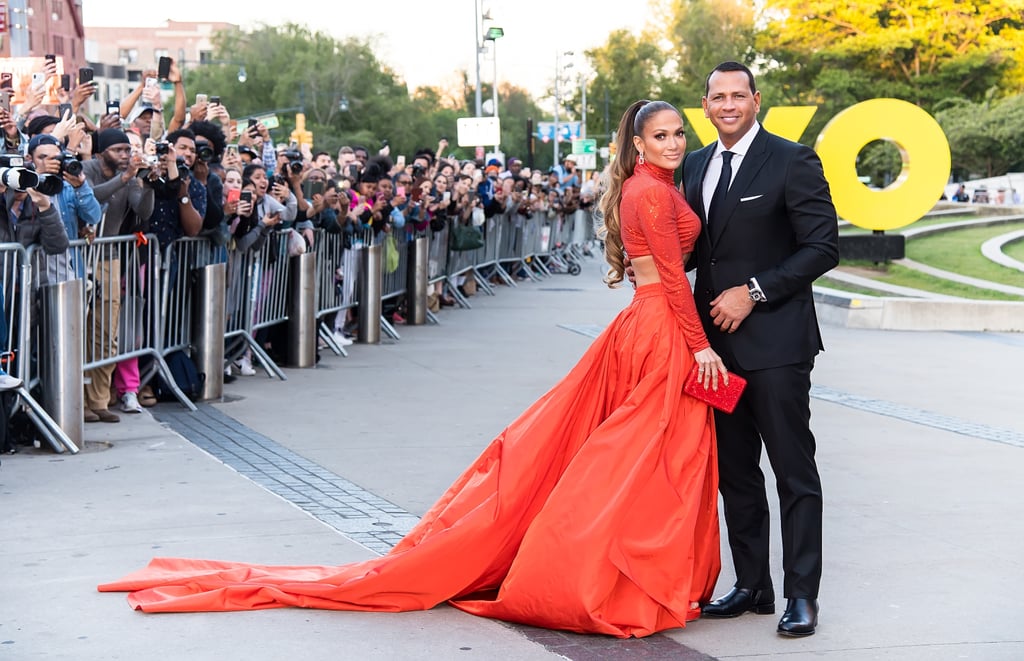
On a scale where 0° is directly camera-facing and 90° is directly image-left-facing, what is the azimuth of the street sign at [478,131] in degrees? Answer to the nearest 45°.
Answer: approximately 0°

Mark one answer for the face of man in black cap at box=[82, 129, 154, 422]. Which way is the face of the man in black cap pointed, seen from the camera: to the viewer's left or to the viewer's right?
to the viewer's right

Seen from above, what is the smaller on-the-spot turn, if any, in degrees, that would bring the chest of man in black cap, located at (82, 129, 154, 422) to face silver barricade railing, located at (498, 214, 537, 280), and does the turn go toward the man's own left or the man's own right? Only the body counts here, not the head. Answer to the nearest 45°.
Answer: approximately 90° to the man's own left

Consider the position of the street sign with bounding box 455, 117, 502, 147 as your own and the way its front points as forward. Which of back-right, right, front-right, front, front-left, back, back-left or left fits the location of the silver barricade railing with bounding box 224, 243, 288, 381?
front

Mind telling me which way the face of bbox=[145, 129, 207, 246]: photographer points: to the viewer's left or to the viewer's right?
to the viewer's right

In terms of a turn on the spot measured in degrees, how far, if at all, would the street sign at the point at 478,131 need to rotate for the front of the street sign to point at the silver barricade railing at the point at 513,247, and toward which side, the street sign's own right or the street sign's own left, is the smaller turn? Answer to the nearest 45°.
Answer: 0° — it already faces it

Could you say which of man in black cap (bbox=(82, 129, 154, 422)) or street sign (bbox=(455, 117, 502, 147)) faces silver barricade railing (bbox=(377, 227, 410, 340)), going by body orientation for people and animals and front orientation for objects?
the street sign

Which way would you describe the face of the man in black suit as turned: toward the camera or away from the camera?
toward the camera

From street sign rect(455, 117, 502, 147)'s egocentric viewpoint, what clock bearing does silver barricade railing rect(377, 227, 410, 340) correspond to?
The silver barricade railing is roughly at 12 o'clock from the street sign.

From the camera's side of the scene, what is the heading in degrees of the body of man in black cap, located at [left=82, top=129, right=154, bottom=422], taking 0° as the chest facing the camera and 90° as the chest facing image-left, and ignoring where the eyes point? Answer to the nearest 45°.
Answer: approximately 315°

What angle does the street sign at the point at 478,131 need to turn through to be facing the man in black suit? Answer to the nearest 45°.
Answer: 0° — it already faces them

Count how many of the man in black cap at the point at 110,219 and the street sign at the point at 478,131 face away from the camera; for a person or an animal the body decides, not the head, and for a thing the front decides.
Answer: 0
